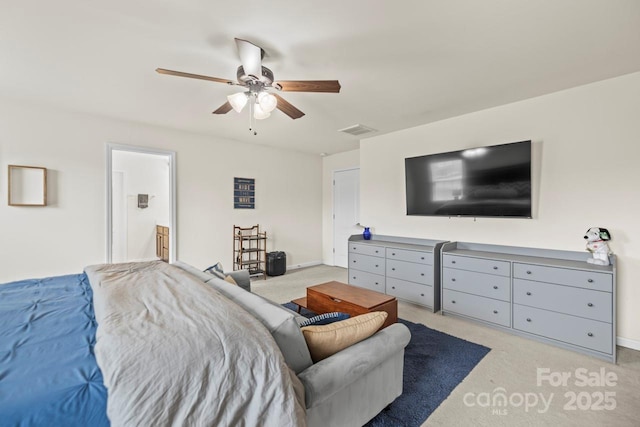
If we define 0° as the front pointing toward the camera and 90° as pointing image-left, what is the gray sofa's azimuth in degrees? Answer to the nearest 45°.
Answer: approximately 225°

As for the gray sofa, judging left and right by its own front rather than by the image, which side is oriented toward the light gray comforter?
back

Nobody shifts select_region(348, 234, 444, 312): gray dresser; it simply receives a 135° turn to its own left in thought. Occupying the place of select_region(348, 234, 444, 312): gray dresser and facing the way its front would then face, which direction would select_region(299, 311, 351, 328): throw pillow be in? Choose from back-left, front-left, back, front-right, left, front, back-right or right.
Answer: right

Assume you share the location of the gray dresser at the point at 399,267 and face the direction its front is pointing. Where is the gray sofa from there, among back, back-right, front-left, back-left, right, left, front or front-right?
front-left

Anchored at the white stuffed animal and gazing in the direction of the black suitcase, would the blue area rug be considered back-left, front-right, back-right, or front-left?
front-left

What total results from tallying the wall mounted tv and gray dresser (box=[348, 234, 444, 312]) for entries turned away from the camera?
0

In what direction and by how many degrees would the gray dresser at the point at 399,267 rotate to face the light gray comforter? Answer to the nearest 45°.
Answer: approximately 45° to its left

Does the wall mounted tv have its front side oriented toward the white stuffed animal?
no

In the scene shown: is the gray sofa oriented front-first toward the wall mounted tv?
yes

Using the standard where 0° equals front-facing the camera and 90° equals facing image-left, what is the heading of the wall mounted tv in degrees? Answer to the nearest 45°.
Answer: approximately 45°

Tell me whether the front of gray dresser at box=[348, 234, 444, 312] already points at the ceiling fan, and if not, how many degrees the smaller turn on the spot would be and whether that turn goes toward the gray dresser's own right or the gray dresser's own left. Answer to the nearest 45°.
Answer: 0° — it already faces it

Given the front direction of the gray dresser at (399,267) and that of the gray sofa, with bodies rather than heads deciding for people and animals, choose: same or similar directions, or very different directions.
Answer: very different directions

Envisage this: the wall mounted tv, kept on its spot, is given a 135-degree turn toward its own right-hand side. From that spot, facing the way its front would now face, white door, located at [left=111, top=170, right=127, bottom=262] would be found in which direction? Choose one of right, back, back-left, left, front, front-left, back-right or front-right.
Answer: left

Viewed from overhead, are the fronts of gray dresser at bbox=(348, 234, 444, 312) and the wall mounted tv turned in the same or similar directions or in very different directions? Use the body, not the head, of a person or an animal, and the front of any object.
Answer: same or similar directions

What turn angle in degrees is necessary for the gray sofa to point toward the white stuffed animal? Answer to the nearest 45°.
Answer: approximately 45° to its right

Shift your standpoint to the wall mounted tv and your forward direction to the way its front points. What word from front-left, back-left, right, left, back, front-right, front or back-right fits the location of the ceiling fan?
front
